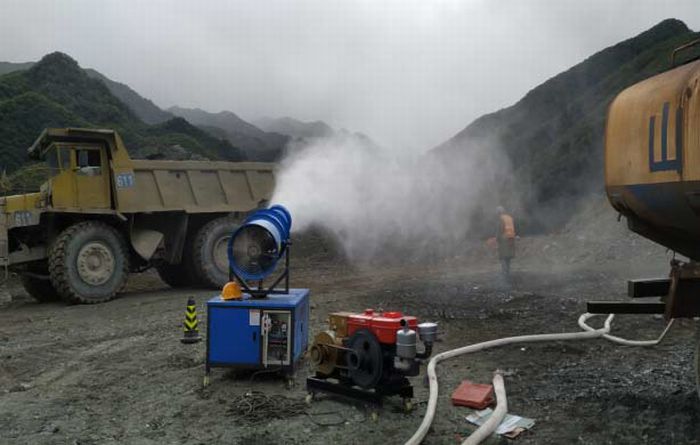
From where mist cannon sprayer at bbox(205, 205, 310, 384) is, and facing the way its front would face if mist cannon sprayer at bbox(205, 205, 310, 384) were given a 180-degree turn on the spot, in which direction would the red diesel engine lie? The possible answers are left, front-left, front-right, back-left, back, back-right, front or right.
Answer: left

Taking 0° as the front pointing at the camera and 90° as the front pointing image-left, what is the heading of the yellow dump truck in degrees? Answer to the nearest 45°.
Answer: approximately 45°

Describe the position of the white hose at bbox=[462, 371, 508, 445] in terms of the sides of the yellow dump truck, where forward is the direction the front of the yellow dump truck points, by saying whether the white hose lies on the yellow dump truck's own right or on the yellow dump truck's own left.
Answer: on the yellow dump truck's own left

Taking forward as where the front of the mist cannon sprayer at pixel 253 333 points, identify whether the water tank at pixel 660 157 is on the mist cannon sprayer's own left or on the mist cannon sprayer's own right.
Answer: on the mist cannon sprayer's own right

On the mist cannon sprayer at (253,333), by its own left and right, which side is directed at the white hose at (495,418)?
right

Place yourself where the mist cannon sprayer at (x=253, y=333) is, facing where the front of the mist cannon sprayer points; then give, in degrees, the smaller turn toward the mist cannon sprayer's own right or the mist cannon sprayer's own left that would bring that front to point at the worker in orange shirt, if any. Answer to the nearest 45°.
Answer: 0° — it already faces them

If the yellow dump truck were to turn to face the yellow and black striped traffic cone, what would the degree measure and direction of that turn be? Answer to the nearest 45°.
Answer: approximately 45° to its left

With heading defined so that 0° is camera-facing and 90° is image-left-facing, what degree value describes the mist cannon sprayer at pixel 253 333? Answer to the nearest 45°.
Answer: approximately 225°

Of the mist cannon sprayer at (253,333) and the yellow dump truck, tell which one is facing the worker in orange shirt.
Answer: the mist cannon sprayer

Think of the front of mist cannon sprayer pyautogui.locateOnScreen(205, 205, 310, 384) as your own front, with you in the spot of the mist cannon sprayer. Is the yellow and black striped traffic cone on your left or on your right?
on your left

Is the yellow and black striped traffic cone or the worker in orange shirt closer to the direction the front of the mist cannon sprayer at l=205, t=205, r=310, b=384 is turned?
the worker in orange shirt

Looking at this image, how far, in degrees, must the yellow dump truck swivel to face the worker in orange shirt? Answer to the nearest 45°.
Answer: approximately 135° to its left

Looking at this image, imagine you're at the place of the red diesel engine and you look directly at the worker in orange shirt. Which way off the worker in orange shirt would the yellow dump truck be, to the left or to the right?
left

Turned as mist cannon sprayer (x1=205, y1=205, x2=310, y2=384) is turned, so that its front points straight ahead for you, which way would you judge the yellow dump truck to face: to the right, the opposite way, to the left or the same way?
the opposite way
